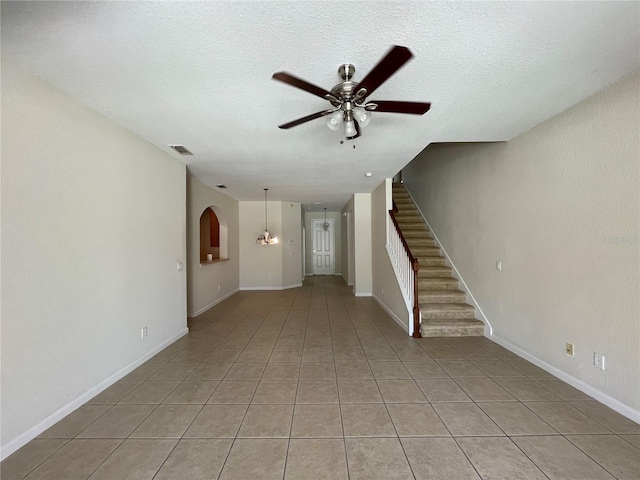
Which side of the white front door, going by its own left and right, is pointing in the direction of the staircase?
front

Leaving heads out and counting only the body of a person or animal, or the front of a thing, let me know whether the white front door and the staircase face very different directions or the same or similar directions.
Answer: same or similar directions

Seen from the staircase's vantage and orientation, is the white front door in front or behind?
behind

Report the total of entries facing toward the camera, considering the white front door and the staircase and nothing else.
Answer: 2

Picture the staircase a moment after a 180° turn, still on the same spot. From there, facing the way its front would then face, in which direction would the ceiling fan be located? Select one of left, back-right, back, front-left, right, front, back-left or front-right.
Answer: back

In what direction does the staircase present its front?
toward the camera

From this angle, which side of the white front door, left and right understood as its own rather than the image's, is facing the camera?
front
